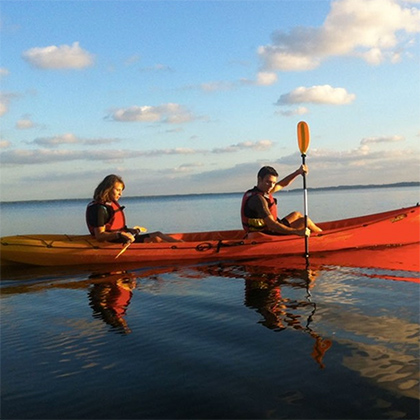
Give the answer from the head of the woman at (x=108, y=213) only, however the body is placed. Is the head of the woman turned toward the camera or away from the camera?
toward the camera

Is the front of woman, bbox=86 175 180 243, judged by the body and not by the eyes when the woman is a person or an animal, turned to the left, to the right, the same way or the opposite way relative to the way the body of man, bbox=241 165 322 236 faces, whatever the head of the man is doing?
the same way

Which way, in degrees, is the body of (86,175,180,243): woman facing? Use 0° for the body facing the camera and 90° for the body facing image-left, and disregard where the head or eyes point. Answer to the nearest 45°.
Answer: approximately 270°

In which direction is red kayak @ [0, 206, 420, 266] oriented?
to the viewer's right

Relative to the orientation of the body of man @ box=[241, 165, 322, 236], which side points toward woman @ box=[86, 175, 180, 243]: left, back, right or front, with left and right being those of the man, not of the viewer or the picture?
back

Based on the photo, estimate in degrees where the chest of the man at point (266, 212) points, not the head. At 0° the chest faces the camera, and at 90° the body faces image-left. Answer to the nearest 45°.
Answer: approximately 270°
